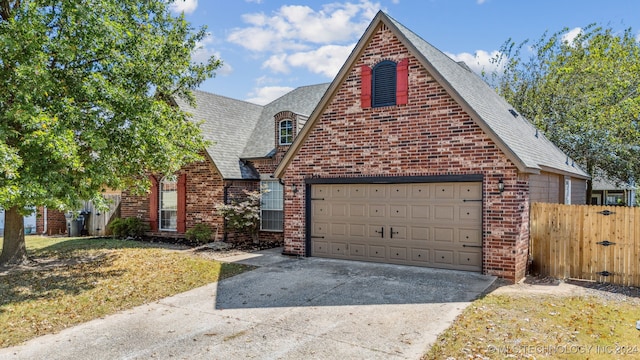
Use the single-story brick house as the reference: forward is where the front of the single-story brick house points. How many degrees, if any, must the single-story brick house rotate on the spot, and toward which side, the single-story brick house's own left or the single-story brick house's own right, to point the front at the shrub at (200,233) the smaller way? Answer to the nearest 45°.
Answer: approximately 90° to the single-story brick house's own right

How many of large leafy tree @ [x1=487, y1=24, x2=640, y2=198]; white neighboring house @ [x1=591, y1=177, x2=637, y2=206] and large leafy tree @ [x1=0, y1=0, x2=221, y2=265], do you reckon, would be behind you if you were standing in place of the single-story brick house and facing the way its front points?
2

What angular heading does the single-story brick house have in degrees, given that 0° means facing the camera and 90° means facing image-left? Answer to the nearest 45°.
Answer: approximately 45°

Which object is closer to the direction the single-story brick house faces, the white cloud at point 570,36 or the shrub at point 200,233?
the shrub

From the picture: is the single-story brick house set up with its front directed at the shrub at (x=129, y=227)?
no

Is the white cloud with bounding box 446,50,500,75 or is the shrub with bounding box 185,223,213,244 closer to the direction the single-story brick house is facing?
the shrub

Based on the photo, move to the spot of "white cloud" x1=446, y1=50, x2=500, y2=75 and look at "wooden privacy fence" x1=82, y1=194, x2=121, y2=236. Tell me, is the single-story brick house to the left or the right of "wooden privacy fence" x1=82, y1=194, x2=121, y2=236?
left

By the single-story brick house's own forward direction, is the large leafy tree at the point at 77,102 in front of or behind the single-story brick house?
in front

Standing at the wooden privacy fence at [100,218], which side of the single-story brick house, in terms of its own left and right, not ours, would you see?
right

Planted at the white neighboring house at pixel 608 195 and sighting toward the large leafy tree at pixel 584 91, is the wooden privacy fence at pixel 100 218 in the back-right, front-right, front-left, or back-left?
front-right

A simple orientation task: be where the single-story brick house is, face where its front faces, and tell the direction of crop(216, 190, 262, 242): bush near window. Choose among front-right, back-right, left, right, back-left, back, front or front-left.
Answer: right

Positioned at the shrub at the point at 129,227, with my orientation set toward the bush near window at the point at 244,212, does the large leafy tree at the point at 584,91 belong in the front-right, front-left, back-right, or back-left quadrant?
front-left

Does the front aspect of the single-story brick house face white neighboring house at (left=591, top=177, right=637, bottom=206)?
no

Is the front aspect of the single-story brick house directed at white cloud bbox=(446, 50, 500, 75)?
no
